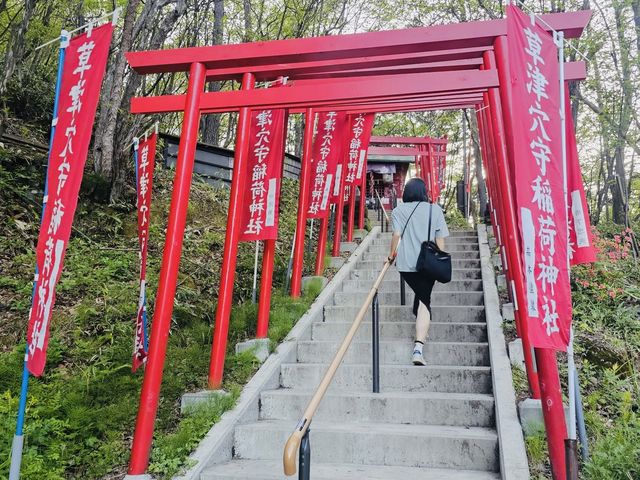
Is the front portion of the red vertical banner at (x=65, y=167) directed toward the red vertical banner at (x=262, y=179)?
no

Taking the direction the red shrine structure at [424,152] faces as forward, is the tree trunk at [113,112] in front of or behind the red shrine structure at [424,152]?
in front

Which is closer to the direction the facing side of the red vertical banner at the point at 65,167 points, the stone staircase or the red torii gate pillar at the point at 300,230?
the stone staircase

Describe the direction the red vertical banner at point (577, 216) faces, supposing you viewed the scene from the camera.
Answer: facing the viewer

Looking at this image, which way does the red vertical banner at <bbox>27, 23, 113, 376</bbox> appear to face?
toward the camera

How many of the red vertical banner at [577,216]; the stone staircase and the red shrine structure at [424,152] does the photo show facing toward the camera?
3

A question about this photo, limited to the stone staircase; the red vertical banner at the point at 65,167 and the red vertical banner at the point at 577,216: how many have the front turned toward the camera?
3

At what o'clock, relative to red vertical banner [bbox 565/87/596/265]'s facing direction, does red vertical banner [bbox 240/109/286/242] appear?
red vertical banner [bbox 240/109/286/242] is roughly at 3 o'clock from red vertical banner [bbox 565/87/596/265].

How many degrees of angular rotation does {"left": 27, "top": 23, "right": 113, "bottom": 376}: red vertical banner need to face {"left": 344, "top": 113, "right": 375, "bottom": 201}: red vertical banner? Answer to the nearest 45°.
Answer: approximately 135° to its left

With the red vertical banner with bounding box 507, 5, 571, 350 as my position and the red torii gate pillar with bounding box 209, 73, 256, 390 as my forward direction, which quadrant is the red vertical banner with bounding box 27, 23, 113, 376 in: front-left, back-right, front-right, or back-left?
front-left

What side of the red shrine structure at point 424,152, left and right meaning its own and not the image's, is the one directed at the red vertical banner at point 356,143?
front

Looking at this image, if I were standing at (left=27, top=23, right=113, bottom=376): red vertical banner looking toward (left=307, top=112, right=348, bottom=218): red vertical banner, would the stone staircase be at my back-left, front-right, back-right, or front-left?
front-right

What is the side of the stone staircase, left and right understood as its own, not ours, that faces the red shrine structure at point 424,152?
back

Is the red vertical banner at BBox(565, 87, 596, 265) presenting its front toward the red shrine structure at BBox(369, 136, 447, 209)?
no
